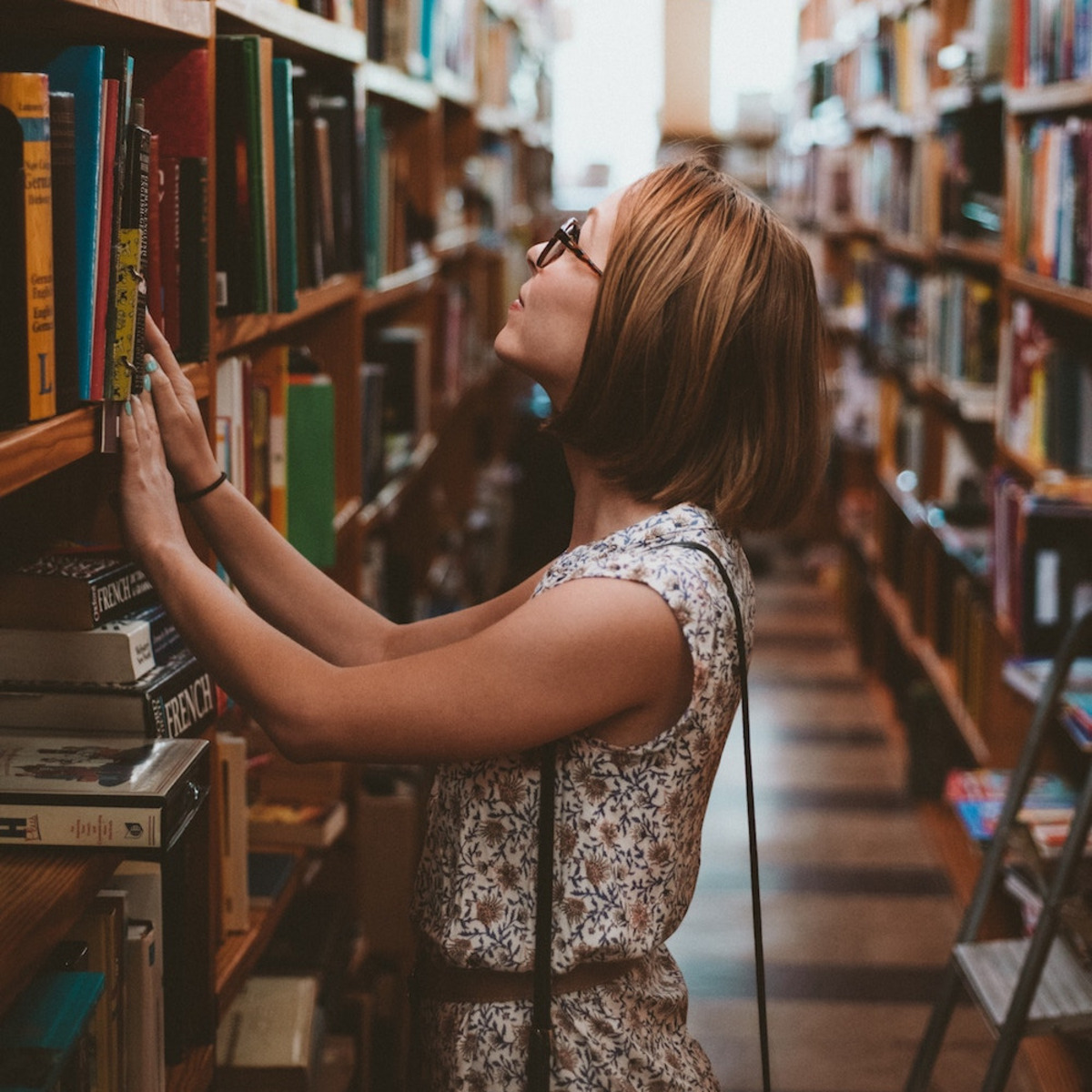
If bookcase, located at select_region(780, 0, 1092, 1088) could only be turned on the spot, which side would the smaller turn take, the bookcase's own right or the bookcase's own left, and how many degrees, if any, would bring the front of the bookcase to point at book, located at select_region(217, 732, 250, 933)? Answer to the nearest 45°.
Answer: approximately 45° to the bookcase's own left

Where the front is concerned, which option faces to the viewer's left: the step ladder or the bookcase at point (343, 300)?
the step ladder

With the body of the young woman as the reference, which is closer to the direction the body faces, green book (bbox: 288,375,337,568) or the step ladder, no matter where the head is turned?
the green book

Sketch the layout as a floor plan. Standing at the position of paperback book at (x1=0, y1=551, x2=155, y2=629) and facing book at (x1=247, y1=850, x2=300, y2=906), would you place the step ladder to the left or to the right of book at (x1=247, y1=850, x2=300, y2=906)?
right

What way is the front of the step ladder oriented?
to the viewer's left

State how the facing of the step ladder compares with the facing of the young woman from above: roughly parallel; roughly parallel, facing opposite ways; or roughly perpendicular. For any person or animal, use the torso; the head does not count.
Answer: roughly parallel

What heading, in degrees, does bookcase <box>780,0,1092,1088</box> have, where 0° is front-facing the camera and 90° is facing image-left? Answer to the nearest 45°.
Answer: approximately 45°

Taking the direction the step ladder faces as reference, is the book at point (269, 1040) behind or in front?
in front

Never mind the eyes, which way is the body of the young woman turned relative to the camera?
to the viewer's left

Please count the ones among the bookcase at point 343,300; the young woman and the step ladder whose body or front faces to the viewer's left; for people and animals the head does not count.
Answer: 2

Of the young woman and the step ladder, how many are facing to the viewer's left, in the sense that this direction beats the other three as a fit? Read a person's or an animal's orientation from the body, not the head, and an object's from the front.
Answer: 2

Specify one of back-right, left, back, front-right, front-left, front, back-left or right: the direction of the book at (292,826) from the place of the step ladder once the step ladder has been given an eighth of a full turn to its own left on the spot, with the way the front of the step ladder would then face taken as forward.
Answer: front-right

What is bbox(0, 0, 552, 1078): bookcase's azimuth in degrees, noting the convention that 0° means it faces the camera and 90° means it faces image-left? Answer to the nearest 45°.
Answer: approximately 315°

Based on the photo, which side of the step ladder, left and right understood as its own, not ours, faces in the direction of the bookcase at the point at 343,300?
front

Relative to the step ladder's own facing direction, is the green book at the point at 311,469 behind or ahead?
ahead

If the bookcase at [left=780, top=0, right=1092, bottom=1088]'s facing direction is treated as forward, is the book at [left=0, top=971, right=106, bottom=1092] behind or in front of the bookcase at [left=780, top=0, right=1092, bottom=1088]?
in front
